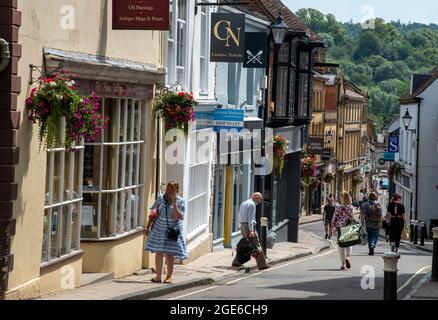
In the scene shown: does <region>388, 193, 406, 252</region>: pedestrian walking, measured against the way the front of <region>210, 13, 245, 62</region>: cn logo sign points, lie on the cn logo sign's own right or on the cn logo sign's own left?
on the cn logo sign's own left

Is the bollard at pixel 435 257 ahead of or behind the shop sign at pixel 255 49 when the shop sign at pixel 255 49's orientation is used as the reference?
ahead

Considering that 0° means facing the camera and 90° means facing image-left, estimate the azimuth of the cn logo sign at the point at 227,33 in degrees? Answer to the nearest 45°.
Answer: approximately 0°

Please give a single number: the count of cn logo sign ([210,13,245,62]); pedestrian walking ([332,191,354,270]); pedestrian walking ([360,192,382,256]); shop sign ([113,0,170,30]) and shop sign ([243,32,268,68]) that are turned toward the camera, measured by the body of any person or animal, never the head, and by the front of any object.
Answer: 3

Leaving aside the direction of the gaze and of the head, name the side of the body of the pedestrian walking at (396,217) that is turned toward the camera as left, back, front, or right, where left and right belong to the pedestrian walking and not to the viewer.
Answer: back

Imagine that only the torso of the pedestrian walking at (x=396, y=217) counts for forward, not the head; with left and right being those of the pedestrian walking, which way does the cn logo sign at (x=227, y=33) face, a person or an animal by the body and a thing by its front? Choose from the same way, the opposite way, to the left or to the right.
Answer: the opposite way

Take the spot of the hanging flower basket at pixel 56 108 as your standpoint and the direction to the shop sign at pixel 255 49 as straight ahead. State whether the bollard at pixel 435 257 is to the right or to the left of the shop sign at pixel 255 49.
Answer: right

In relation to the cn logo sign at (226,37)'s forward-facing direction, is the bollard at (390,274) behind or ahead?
ahead

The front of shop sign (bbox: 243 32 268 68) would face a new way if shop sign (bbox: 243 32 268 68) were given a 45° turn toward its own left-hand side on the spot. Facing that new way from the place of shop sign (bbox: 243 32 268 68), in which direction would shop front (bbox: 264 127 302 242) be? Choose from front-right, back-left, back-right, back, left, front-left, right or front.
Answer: back-left

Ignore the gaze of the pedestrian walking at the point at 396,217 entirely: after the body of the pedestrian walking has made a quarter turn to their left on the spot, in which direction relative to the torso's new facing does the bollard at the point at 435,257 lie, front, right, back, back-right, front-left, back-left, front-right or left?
left
